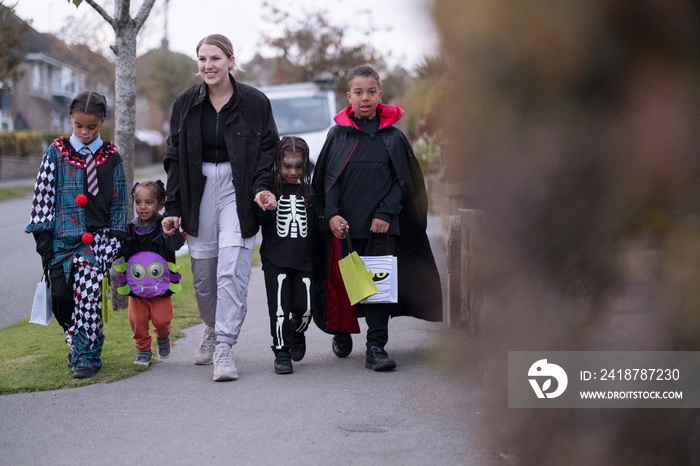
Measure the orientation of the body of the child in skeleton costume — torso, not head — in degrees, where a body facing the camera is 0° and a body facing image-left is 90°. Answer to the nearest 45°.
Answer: approximately 0°

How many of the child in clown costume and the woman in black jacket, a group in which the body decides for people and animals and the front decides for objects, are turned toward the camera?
2

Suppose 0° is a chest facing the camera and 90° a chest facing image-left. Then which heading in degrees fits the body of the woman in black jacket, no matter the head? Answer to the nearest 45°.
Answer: approximately 0°

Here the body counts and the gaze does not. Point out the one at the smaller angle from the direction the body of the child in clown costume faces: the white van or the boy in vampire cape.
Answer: the boy in vampire cape

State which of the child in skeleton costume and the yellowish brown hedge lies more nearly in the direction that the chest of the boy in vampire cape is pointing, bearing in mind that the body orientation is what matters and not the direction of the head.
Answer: the child in skeleton costume

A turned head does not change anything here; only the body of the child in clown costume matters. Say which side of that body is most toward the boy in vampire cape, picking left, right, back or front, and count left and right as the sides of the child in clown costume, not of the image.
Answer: left

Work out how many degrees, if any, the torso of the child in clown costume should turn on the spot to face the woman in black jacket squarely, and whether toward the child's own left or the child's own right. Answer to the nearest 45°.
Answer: approximately 90° to the child's own left

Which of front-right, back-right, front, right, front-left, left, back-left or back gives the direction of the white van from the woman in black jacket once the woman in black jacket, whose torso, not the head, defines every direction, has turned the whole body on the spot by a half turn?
front
